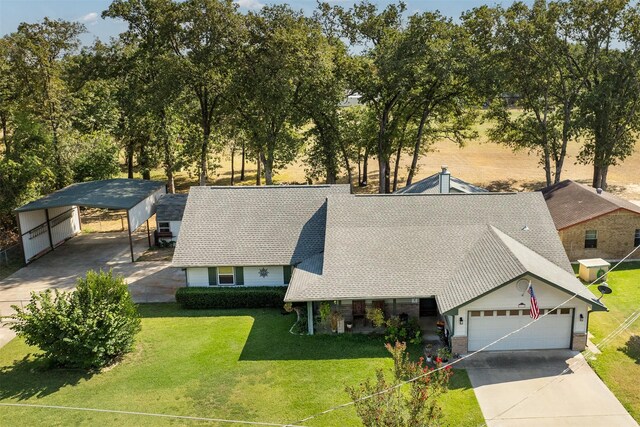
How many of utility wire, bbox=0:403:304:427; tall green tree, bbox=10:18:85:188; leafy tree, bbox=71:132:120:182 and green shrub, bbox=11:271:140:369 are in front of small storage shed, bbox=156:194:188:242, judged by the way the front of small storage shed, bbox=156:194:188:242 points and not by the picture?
2

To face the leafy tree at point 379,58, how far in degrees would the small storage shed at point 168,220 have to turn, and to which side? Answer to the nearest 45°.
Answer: approximately 90° to its left

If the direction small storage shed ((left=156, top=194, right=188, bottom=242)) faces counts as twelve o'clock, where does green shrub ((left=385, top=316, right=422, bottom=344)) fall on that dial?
The green shrub is roughly at 11 o'clock from the small storage shed.

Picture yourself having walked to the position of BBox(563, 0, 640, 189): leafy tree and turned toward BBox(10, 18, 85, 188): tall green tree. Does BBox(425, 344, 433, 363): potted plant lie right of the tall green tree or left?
left

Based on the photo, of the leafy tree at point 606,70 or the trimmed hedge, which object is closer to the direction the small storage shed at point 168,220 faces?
the trimmed hedge

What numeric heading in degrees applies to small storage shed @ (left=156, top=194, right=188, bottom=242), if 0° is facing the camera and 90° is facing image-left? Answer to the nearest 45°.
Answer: approximately 0°

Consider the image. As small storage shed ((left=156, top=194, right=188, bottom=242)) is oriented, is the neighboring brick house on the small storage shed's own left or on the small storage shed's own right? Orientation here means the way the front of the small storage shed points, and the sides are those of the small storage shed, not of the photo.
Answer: on the small storage shed's own left

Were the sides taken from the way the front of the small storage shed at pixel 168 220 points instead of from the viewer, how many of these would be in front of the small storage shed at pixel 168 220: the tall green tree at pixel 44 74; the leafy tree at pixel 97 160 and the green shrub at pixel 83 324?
1

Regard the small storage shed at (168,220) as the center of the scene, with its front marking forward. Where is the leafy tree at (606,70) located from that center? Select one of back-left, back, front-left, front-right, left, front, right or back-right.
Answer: left

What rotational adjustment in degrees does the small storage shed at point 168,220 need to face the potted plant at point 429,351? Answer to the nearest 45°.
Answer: approximately 45° to its left
